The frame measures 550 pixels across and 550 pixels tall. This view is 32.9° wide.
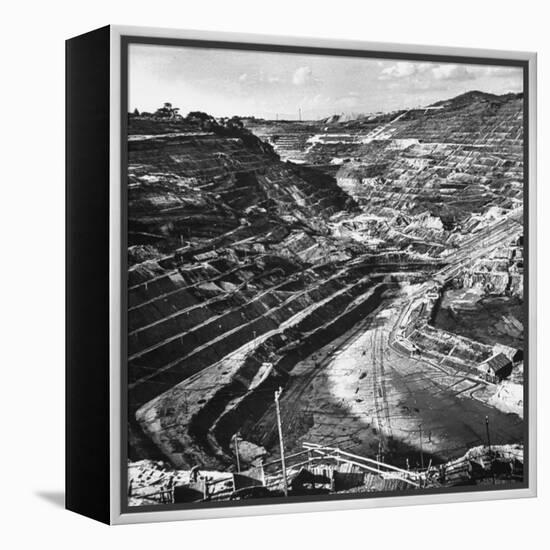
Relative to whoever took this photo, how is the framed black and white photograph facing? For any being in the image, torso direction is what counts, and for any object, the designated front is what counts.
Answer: facing the viewer and to the right of the viewer
